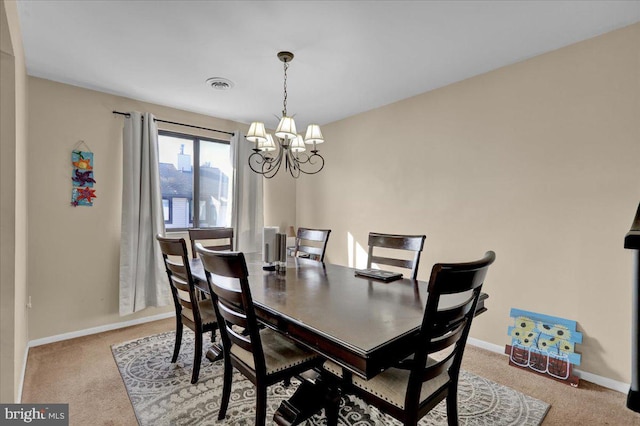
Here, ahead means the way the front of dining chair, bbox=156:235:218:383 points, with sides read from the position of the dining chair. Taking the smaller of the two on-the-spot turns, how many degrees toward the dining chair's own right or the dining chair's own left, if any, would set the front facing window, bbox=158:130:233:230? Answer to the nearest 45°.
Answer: approximately 45° to the dining chair's own left

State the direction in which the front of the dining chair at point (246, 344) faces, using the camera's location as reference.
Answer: facing away from the viewer and to the right of the viewer

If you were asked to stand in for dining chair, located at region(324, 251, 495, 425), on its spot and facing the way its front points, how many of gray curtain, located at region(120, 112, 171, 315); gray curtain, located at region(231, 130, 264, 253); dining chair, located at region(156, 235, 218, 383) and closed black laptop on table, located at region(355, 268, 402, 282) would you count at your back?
0

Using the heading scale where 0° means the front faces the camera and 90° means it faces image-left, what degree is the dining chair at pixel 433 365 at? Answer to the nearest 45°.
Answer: approximately 135°

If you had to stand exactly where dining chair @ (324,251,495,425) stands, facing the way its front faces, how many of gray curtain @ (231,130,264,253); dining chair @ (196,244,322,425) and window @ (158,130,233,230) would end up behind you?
0

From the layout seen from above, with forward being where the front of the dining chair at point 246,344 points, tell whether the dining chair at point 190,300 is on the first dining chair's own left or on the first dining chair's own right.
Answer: on the first dining chair's own left

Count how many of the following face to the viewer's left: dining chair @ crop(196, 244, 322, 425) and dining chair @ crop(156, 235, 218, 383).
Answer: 0

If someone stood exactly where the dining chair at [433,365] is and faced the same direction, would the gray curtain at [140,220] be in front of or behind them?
in front

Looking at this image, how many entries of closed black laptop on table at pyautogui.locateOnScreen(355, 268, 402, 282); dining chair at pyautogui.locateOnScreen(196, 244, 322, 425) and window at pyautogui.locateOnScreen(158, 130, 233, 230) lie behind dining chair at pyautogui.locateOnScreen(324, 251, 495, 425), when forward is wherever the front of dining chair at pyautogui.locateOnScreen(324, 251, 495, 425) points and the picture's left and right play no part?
0

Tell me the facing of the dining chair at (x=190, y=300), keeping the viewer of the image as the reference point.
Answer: facing away from the viewer and to the right of the viewer

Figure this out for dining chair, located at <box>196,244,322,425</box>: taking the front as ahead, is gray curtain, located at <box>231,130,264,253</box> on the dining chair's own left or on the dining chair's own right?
on the dining chair's own left

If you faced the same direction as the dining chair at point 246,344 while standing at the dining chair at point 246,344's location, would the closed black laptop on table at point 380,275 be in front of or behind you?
in front

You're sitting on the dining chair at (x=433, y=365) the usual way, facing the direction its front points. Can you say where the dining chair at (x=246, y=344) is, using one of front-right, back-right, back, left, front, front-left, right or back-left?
front-left

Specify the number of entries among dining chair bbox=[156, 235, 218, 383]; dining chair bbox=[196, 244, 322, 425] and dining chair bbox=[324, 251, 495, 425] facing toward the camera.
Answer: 0

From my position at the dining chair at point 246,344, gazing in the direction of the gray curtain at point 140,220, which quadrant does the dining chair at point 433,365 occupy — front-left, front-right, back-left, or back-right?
back-right

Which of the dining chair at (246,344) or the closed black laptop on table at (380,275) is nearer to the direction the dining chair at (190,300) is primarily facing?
the closed black laptop on table
